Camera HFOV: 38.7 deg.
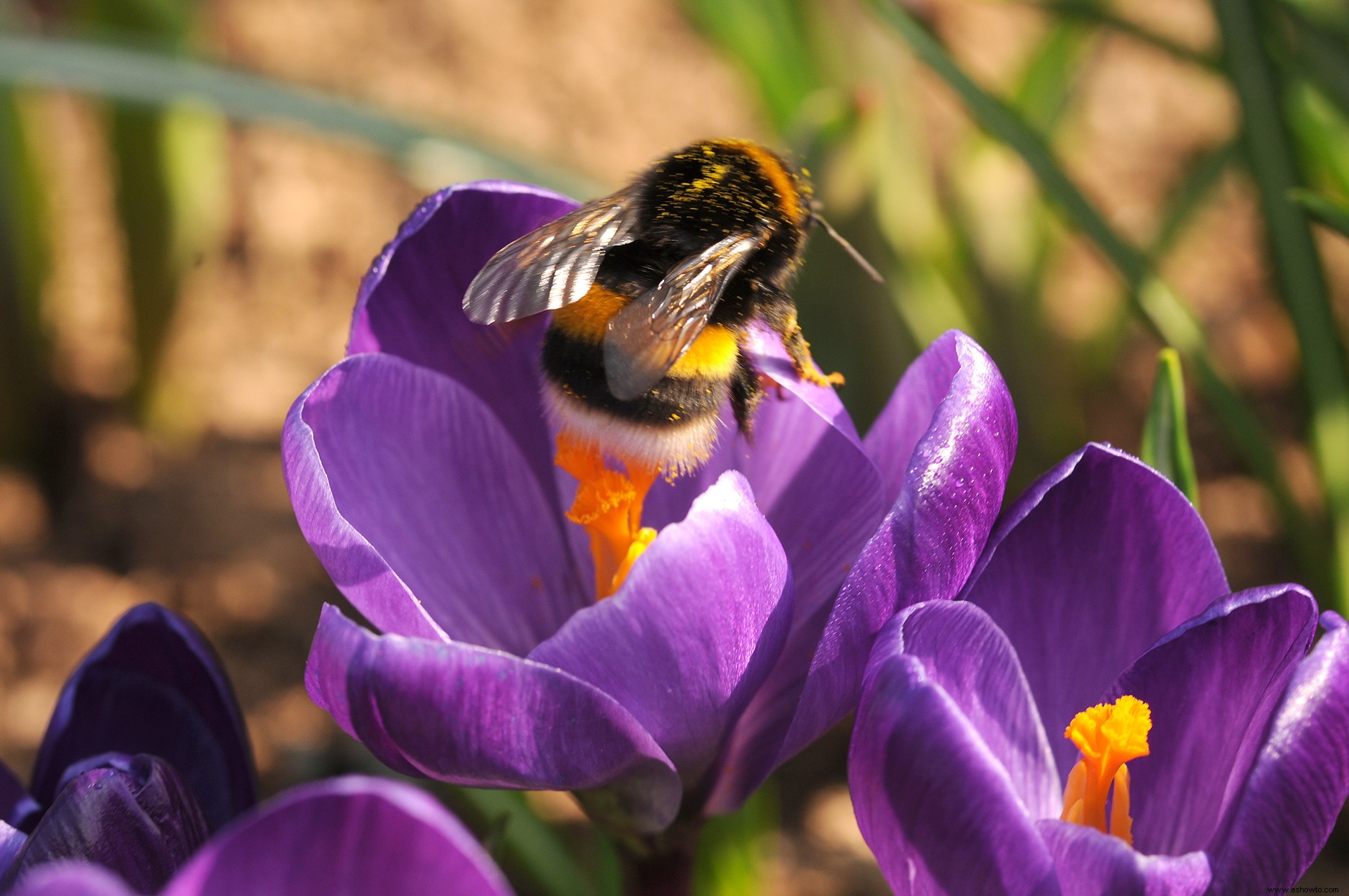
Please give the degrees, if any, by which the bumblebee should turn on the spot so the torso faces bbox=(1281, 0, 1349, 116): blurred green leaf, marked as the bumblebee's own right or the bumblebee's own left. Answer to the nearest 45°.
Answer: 0° — it already faces it

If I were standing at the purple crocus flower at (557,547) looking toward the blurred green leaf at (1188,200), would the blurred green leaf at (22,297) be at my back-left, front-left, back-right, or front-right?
front-left

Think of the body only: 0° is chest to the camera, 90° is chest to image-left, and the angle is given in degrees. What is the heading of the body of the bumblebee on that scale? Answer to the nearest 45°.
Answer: approximately 225°

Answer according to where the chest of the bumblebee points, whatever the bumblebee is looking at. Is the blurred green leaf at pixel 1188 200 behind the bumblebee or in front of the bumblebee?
in front

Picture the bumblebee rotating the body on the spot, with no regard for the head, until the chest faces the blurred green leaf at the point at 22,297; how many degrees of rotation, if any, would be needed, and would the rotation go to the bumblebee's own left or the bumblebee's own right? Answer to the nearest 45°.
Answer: approximately 90° to the bumblebee's own left

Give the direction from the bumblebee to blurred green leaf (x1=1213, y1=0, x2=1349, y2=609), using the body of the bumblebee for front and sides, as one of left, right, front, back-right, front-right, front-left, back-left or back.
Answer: front

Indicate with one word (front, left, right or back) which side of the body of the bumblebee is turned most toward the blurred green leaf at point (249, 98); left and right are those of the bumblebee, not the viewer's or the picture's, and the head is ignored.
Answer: left
